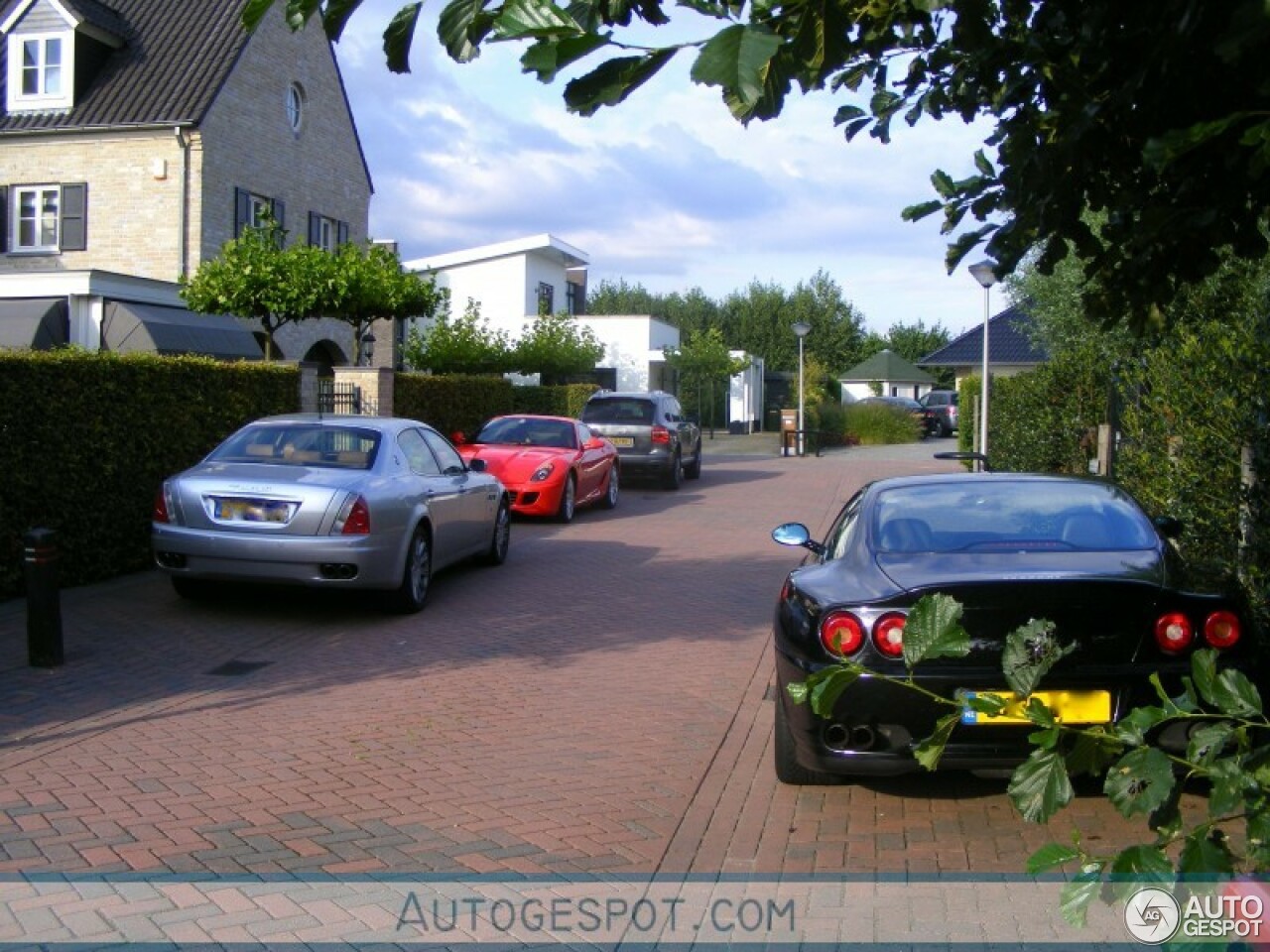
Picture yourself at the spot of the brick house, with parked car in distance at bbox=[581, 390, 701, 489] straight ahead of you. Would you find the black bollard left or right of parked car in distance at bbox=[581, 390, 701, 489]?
right

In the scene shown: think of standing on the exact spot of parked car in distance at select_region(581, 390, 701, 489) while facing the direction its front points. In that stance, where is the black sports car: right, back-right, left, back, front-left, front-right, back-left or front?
back-right

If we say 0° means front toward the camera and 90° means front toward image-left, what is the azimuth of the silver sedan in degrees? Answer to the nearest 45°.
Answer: approximately 225°

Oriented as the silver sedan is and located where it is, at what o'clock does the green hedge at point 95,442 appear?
The green hedge is roughly at 9 o'clock from the silver sedan.

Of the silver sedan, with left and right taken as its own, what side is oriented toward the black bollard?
back

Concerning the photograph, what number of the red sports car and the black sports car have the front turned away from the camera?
1

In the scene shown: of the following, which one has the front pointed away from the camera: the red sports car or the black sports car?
the black sports car

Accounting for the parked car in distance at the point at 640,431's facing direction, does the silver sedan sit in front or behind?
behind

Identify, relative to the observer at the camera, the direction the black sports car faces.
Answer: facing away from the viewer

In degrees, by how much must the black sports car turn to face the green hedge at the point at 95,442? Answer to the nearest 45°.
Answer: approximately 45° to its left

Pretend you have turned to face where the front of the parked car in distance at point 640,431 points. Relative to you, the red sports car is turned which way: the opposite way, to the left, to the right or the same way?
the opposite way

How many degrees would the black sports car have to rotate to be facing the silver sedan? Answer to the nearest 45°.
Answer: approximately 45° to its left

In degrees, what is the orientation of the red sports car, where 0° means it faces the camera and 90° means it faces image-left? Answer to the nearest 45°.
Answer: approximately 45°
